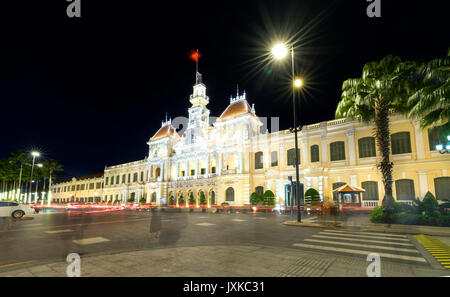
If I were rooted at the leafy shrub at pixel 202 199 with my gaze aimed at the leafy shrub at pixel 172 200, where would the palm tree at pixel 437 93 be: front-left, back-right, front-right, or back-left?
back-left

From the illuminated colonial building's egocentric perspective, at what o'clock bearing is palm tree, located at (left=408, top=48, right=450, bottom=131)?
The palm tree is roughly at 10 o'clock from the illuminated colonial building.

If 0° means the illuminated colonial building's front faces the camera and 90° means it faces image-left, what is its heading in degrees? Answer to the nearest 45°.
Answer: approximately 45°

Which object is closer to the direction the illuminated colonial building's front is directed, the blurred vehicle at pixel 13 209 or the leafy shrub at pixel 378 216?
the blurred vehicle

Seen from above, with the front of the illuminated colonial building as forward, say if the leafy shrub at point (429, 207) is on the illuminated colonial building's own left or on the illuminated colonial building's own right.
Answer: on the illuminated colonial building's own left

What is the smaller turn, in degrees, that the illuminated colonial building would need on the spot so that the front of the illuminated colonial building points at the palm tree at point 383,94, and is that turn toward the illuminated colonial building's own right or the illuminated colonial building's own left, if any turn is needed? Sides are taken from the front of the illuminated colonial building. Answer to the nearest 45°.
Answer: approximately 45° to the illuminated colonial building's own left
